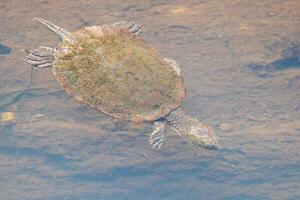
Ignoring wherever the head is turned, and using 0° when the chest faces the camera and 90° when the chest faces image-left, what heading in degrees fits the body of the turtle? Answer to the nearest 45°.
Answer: approximately 315°
